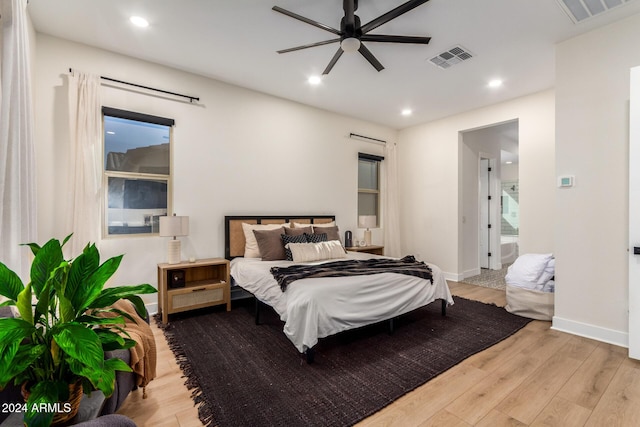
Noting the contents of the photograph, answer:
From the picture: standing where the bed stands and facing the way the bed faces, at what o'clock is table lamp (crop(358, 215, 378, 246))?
The table lamp is roughly at 8 o'clock from the bed.

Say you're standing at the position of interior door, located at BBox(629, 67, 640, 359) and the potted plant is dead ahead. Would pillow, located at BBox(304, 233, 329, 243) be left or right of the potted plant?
right

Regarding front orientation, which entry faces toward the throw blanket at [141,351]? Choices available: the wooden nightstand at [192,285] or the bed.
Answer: the wooden nightstand

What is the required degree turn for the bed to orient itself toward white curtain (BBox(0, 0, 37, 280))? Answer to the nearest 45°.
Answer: approximately 90° to its right

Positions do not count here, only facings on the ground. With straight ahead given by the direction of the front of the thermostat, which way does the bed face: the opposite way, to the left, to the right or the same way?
to the left

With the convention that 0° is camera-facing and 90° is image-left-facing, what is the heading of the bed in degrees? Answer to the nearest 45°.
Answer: approximately 315°

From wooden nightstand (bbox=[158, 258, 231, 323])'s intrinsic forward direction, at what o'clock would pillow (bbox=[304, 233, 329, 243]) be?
The pillow is roughly at 9 o'clock from the wooden nightstand.

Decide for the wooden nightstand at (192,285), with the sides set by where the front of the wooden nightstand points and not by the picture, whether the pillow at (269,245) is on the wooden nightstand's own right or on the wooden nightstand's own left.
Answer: on the wooden nightstand's own left

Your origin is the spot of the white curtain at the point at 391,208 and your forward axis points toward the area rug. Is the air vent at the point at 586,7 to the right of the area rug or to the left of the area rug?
left

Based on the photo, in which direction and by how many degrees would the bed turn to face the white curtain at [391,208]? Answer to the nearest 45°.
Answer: approximately 135° to its left

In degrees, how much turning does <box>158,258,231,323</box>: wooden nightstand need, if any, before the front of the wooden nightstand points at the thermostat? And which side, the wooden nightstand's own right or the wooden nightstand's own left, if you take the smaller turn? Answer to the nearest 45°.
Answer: approximately 45° to the wooden nightstand's own left

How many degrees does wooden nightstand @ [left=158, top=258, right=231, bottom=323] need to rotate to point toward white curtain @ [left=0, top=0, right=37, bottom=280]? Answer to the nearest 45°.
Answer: approximately 45° to its right

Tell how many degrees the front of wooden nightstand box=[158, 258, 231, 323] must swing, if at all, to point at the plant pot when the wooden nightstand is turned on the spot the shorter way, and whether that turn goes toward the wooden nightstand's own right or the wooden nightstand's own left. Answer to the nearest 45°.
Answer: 0° — it already faces it

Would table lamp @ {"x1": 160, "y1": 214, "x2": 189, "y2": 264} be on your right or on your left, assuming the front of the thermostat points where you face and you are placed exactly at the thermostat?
on your right
